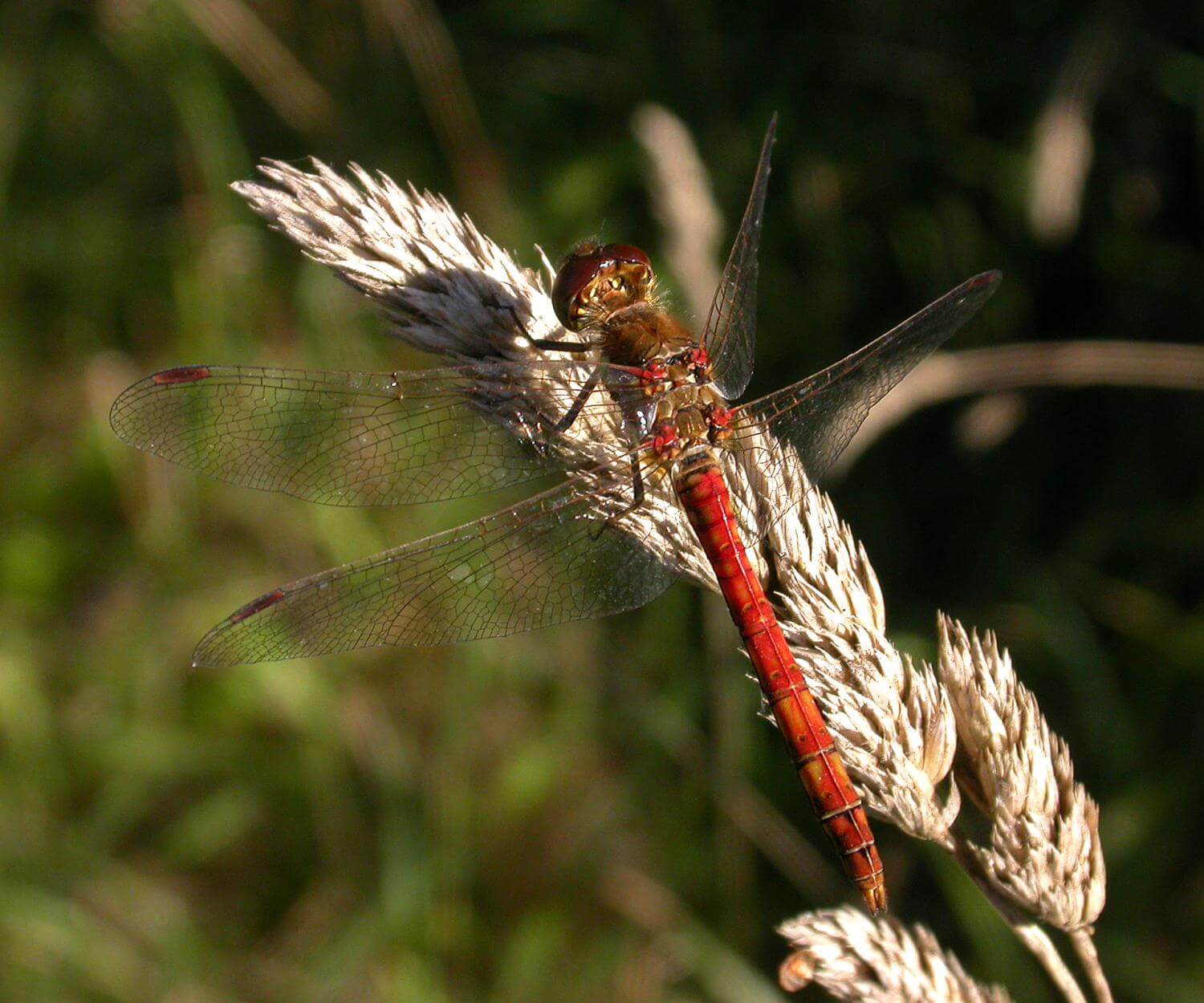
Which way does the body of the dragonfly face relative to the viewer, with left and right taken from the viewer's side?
facing away from the viewer and to the left of the viewer

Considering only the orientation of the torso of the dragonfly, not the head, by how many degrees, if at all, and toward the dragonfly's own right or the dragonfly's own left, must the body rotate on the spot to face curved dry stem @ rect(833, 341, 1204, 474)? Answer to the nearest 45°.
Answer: approximately 90° to the dragonfly's own right

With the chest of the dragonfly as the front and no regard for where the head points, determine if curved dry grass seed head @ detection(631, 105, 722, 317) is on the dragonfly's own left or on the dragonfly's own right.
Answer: on the dragonfly's own right
